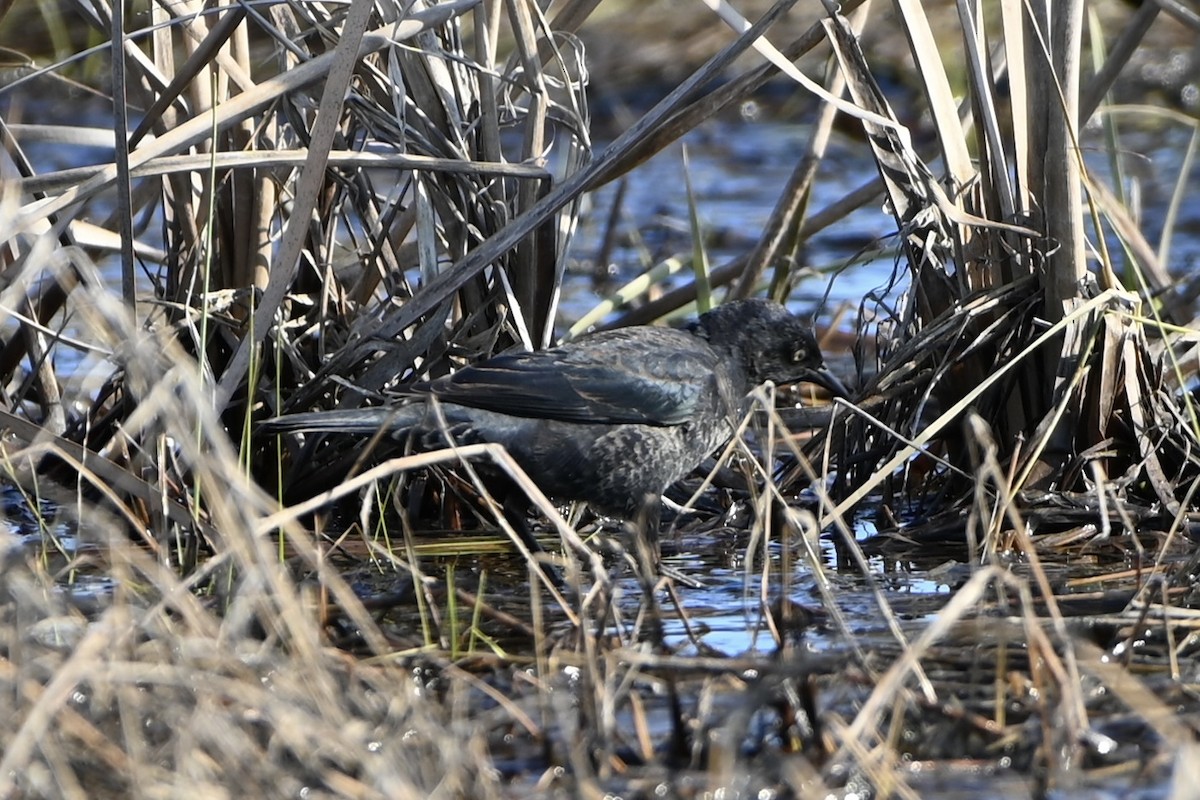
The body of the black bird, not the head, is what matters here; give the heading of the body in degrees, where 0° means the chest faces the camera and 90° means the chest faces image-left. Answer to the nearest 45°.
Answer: approximately 270°
